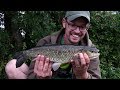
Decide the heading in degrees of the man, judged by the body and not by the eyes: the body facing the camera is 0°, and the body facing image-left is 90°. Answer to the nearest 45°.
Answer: approximately 0°
